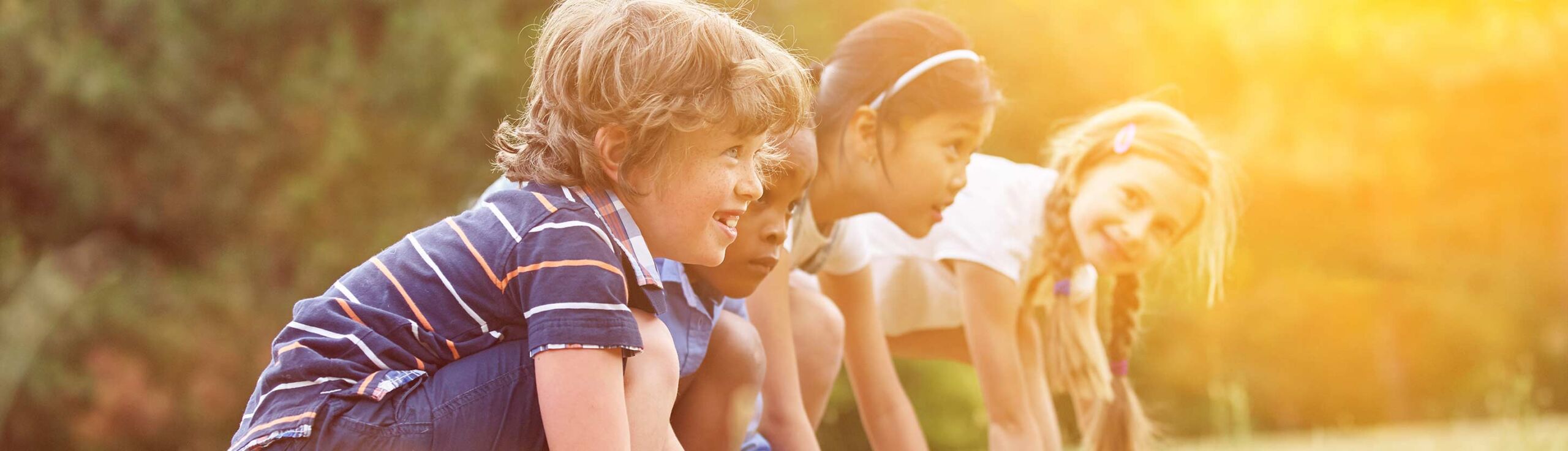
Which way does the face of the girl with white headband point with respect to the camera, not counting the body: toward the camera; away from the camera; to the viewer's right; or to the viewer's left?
to the viewer's right

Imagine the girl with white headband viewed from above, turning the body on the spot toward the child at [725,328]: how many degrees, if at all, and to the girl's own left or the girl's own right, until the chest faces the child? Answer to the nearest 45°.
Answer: approximately 135° to the girl's own right

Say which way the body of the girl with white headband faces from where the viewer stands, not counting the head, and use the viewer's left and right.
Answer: facing to the right of the viewer

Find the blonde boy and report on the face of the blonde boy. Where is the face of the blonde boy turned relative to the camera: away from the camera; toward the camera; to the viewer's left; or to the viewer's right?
to the viewer's right

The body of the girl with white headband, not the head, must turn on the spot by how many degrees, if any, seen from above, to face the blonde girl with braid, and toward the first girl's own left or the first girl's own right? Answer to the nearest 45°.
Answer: approximately 45° to the first girl's own left

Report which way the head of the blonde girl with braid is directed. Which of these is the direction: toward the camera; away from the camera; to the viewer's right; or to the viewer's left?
toward the camera

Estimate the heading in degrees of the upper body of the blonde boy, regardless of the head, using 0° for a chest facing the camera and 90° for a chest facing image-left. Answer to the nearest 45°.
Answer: approximately 270°

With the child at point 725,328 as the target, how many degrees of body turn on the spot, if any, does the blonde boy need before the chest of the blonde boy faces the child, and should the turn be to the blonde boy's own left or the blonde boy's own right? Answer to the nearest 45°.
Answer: approximately 45° to the blonde boy's own left

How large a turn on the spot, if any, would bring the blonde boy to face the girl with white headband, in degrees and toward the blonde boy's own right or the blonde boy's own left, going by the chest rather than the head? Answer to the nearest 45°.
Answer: approximately 45° to the blonde boy's own left

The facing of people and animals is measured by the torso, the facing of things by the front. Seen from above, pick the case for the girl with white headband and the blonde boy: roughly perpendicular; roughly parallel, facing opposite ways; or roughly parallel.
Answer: roughly parallel

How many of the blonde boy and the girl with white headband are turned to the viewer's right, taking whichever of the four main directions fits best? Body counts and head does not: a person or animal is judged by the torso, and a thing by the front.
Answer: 2

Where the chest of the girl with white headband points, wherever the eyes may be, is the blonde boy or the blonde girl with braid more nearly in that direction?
the blonde girl with braid

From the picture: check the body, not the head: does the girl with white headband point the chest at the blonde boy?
no
